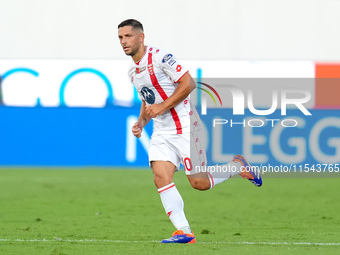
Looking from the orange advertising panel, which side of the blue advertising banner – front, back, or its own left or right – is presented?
left

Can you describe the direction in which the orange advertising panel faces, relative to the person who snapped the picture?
facing the viewer

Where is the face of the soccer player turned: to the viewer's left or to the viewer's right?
to the viewer's left

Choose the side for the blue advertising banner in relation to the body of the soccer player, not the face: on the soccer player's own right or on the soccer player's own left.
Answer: on the soccer player's own right

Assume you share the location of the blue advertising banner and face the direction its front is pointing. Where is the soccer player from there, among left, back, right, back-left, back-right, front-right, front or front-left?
front

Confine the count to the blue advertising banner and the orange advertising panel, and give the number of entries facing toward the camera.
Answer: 2

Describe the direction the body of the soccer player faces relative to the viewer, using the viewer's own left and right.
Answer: facing the viewer and to the left of the viewer

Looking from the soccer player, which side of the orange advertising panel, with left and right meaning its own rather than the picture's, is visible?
front

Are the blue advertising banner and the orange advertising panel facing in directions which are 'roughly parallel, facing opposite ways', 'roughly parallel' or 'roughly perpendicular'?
roughly parallel

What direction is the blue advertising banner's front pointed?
toward the camera
